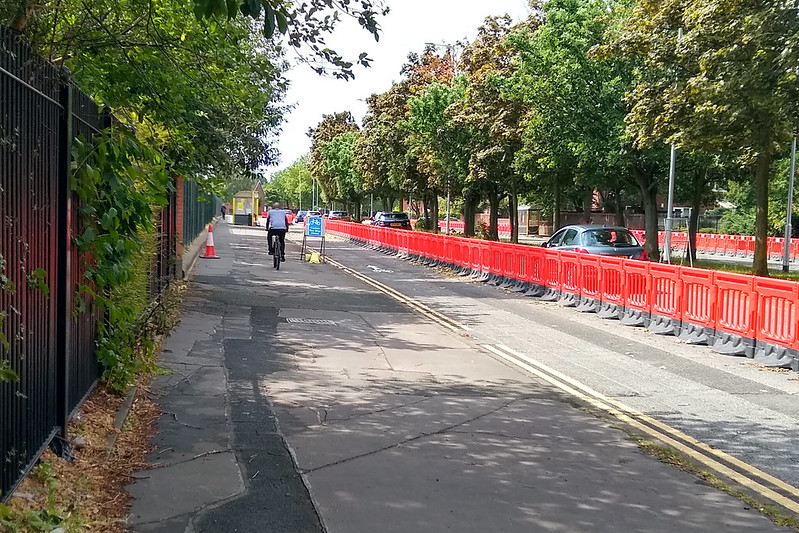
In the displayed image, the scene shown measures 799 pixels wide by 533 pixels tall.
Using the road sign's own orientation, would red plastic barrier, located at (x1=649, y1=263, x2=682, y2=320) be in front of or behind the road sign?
in front

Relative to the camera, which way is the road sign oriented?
toward the camera

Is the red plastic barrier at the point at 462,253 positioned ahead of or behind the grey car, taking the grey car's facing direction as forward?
ahead

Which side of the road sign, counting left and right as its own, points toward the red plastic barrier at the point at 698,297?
front

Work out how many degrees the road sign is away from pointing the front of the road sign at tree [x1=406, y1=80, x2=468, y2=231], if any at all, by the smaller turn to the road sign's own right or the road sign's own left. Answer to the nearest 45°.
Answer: approximately 135° to the road sign's own left

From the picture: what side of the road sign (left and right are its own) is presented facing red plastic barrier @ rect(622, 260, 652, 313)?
front

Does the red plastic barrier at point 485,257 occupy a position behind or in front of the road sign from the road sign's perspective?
in front
